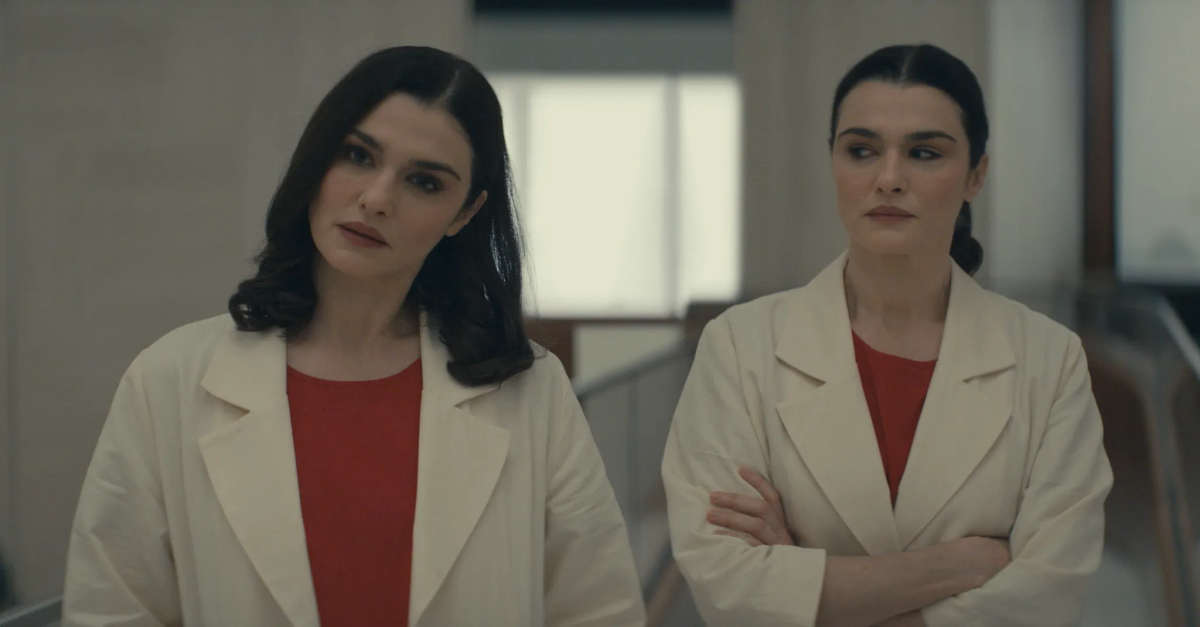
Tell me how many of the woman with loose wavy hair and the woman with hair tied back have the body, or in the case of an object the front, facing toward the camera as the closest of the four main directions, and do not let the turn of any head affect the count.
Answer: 2

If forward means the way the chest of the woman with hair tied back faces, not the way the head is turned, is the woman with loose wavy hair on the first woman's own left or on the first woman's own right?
on the first woman's own right

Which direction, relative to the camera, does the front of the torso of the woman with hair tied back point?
toward the camera

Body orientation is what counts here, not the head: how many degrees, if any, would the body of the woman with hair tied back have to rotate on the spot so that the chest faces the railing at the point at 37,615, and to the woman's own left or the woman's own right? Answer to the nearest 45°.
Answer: approximately 90° to the woman's own right

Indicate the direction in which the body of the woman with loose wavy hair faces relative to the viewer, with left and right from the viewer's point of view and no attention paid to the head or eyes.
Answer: facing the viewer
